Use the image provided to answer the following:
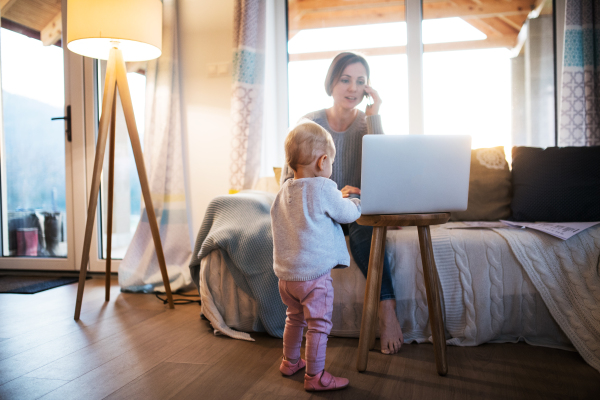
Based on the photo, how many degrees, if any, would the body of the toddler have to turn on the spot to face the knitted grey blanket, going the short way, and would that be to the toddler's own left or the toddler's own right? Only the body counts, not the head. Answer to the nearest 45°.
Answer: approximately 90° to the toddler's own left

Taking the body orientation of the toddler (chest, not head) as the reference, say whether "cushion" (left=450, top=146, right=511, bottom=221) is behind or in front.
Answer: in front

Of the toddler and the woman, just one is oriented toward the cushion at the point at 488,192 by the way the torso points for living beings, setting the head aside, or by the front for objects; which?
the toddler

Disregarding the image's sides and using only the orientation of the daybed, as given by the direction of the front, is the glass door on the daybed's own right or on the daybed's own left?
on the daybed's own right

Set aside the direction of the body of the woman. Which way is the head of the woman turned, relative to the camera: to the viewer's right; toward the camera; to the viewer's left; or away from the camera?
toward the camera

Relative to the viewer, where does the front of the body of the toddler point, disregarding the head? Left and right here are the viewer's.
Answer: facing away from the viewer and to the right of the viewer

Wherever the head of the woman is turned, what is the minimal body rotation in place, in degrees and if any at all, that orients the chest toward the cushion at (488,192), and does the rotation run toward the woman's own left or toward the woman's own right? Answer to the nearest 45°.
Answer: approximately 135° to the woman's own left

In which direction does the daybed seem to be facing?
toward the camera

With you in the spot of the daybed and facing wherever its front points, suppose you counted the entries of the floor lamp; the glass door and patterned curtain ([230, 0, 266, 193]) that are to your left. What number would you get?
0

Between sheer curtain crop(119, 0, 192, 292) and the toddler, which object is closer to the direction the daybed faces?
the toddler

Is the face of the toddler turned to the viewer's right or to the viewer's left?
to the viewer's right

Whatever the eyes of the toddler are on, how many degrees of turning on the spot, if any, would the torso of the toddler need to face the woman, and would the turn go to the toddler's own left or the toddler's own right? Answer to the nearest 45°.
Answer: approximately 45° to the toddler's own left
